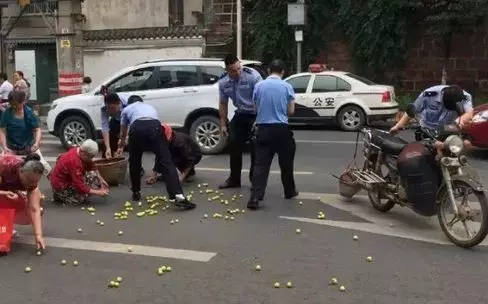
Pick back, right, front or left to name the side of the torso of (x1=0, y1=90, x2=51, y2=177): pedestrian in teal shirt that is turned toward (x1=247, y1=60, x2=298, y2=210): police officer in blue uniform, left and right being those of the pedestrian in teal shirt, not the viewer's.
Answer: left

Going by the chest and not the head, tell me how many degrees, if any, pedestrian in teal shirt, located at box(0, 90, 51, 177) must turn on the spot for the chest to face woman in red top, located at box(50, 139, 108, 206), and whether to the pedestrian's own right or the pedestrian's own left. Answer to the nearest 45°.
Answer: approximately 90° to the pedestrian's own left

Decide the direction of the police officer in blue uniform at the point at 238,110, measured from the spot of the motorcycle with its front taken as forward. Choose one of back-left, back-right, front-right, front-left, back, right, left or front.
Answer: back

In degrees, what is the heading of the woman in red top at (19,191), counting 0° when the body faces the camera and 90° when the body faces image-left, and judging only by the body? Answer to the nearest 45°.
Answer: approximately 315°

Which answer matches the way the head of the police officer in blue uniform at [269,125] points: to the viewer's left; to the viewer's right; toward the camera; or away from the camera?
away from the camera

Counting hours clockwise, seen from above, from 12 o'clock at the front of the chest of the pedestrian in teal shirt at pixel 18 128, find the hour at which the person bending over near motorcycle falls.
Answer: The person bending over near motorcycle is roughly at 10 o'clock from the pedestrian in teal shirt.

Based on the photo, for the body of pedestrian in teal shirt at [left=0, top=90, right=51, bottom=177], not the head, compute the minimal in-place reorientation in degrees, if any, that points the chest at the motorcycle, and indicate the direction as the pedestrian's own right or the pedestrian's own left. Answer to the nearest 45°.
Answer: approximately 45° to the pedestrian's own left

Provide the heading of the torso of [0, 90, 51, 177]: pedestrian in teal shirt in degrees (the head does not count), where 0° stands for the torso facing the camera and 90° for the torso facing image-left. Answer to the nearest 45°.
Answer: approximately 0°
